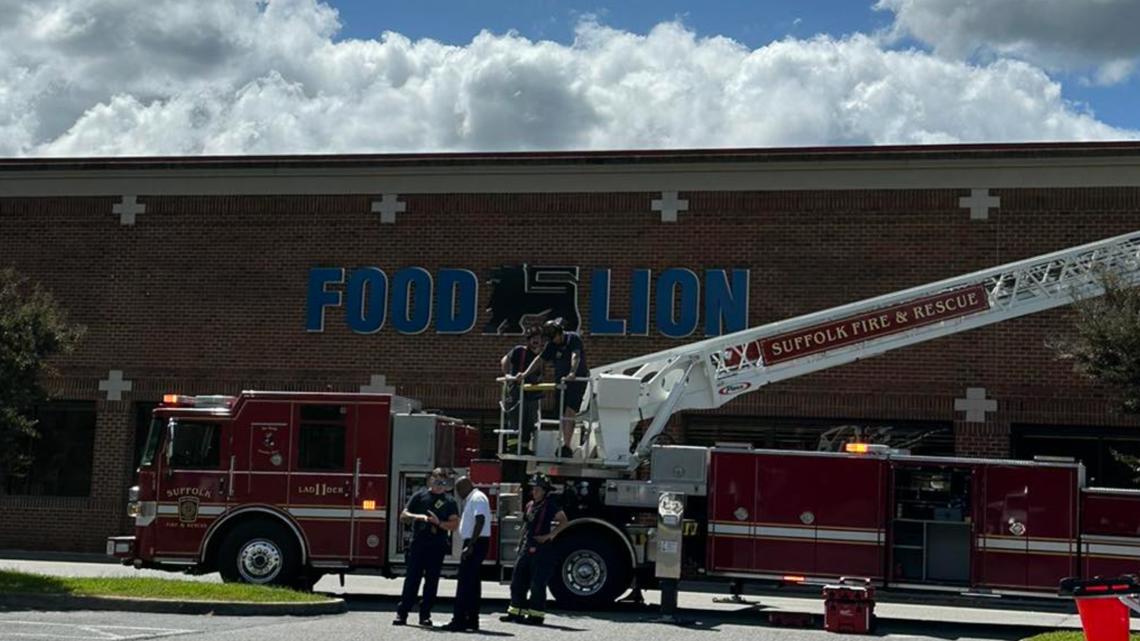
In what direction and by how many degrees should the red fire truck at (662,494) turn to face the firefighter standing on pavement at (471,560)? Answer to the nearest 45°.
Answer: approximately 45° to its left

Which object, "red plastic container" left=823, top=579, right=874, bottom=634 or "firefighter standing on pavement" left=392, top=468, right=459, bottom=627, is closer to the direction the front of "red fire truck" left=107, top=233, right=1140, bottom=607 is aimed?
the firefighter standing on pavement

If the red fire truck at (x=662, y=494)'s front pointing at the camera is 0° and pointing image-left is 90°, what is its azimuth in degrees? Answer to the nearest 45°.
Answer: approximately 90°

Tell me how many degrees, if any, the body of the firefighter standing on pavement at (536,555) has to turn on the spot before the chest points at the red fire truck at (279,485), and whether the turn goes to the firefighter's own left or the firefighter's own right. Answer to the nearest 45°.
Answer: approximately 90° to the firefighter's own right

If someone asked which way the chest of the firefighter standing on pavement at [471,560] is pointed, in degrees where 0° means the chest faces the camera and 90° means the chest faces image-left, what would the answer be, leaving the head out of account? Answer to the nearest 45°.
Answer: approximately 90°

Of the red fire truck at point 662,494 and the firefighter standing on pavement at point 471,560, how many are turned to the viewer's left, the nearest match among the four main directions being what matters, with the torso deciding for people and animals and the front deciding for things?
2

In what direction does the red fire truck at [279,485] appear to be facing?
to the viewer's left

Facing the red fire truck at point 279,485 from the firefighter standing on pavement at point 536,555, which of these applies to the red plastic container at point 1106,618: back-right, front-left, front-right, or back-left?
back-left
